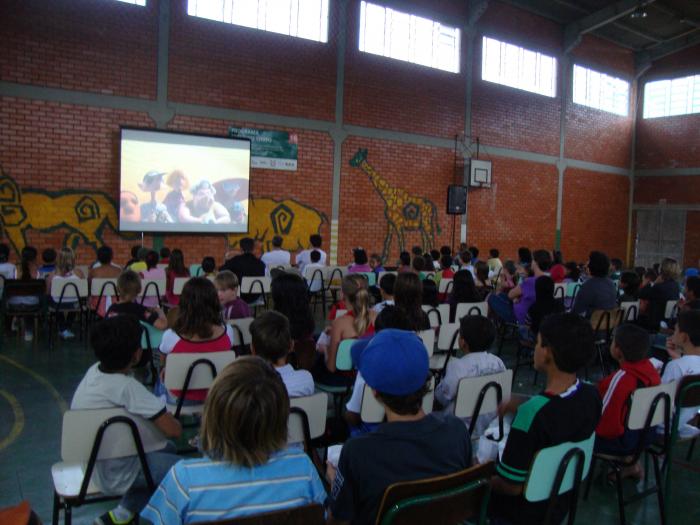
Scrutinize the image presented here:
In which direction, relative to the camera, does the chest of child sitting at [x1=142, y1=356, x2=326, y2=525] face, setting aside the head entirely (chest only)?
away from the camera

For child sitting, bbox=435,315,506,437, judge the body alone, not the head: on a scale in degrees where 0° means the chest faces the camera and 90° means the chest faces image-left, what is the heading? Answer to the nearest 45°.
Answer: approximately 135°

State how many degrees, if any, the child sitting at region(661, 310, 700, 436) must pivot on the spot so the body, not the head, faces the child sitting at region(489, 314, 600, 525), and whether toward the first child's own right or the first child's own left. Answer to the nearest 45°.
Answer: approximately 135° to the first child's own left

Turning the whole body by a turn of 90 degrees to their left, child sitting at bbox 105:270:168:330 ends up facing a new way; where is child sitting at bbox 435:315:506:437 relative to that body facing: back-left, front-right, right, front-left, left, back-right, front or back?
back-left

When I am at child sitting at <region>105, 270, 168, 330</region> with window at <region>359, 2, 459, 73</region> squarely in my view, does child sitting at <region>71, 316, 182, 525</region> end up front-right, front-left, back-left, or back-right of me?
back-right

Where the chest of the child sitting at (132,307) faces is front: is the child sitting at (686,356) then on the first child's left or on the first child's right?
on the first child's right

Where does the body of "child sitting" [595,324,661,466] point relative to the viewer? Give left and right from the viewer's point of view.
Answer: facing away from the viewer and to the left of the viewer

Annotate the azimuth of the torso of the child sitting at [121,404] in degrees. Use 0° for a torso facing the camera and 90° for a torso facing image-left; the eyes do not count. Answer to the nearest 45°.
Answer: approximately 225°

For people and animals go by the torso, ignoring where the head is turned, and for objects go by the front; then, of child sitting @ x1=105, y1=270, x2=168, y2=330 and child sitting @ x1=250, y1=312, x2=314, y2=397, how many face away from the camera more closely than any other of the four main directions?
2

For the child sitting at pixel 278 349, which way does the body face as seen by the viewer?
away from the camera
